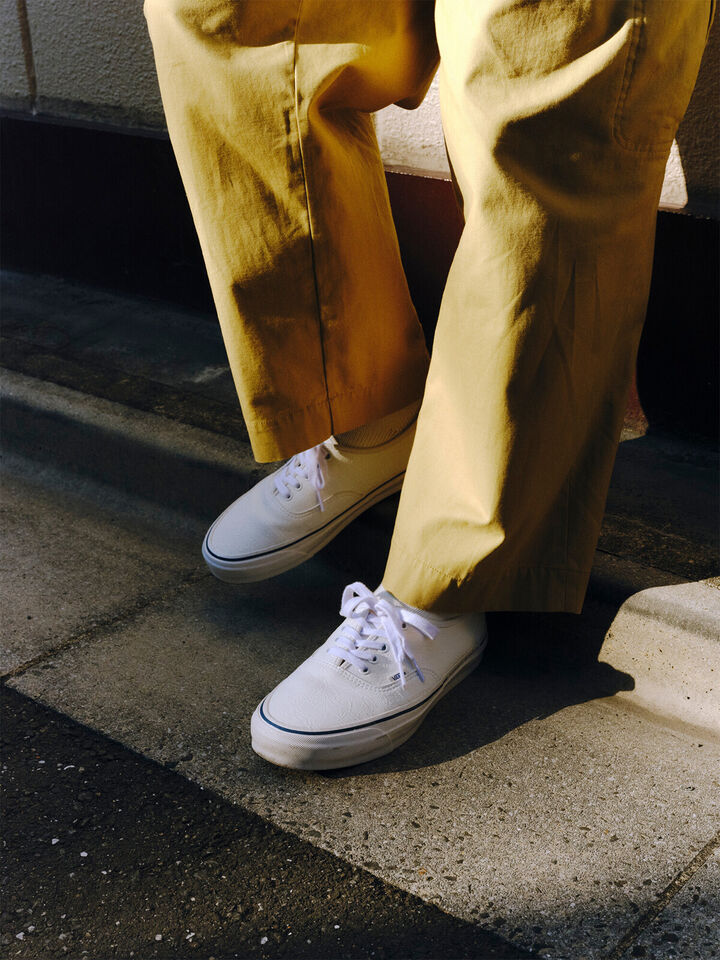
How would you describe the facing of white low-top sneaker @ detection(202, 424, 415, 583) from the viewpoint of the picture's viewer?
facing the viewer and to the left of the viewer
